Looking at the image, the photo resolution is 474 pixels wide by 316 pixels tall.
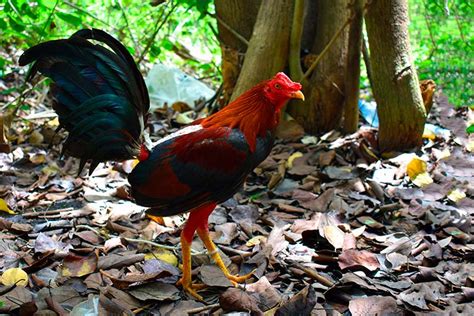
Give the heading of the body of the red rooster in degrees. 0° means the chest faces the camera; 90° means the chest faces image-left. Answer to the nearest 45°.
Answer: approximately 270°

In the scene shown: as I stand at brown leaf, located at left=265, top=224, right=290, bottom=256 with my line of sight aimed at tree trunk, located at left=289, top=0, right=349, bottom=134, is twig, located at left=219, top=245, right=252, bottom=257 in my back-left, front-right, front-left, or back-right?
back-left

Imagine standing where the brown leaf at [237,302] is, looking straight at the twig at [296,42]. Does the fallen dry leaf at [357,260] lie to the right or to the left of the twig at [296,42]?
right

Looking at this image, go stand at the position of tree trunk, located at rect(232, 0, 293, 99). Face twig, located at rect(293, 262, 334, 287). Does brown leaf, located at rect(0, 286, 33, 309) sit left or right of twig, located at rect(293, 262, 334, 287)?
right

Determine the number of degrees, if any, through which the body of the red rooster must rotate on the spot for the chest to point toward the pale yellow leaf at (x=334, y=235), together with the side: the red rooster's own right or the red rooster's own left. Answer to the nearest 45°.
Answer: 0° — it already faces it

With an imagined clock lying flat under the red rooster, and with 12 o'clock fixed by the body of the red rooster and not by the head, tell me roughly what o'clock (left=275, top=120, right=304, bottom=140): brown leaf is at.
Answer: The brown leaf is roughly at 10 o'clock from the red rooster.
